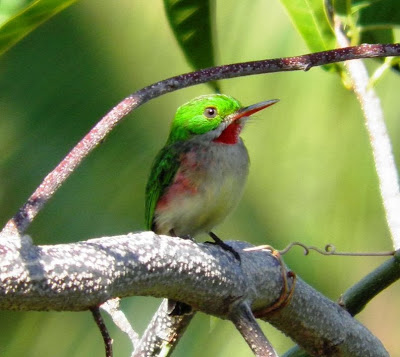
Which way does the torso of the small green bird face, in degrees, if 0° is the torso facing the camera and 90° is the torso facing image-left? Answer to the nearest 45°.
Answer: approximately 315°

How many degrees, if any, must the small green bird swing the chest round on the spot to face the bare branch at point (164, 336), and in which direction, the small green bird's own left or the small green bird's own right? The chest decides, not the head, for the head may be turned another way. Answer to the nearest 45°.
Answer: approximately 45° to the small green bird's own right
